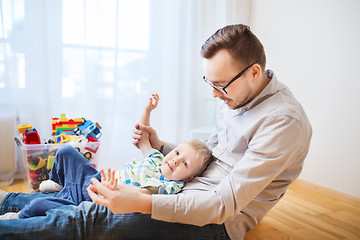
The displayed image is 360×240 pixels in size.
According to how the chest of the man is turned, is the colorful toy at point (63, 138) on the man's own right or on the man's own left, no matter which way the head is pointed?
on the man's own right

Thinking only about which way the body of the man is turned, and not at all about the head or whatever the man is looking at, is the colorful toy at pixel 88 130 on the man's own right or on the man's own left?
on the man's own right

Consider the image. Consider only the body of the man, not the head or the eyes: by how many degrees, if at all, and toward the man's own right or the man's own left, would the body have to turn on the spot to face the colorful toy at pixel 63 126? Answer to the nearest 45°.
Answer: approximately 45° to the man's own right

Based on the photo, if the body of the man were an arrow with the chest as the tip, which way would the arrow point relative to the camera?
to the viewer's left

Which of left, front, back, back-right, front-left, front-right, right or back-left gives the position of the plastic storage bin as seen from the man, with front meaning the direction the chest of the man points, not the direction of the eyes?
front-right
